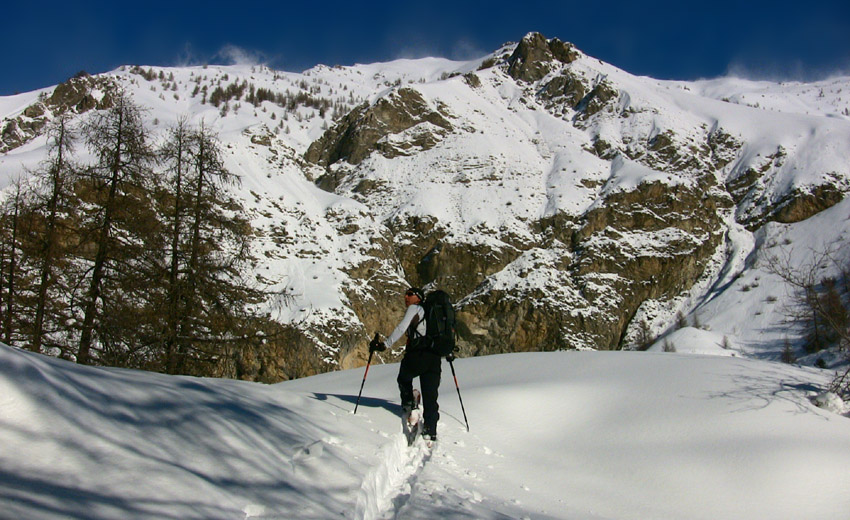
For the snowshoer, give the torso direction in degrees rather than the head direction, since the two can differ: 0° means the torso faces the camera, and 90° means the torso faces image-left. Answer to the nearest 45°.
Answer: approximately 135°
